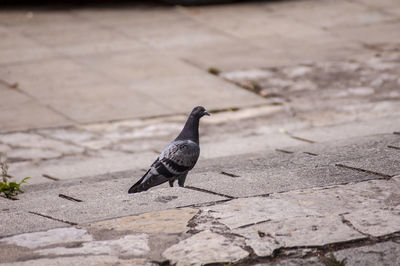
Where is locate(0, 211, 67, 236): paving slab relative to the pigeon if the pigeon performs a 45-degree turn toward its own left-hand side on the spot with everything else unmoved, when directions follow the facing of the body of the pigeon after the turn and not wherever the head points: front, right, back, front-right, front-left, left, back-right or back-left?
back

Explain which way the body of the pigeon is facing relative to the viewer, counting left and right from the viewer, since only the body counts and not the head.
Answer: facing to the right of the viewer

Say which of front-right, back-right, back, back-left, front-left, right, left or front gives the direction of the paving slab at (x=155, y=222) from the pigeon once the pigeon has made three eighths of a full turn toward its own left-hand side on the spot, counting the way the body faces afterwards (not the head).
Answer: back-left

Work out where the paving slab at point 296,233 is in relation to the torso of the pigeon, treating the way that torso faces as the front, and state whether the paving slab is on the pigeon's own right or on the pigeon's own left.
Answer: on the pigeon's own right

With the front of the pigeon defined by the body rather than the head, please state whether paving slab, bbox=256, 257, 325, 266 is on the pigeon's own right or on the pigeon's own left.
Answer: on the pigeon's own right

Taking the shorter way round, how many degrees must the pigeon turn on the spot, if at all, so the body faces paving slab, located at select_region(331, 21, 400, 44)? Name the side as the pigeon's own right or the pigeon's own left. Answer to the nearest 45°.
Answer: approximately 45° to the pigeon's own left

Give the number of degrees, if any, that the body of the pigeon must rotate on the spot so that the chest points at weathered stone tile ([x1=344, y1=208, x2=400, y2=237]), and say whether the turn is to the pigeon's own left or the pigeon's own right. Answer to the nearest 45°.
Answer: approximately 45° to the pigeon's own right

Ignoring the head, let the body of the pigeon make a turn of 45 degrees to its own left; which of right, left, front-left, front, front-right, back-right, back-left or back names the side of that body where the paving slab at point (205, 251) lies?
back-right

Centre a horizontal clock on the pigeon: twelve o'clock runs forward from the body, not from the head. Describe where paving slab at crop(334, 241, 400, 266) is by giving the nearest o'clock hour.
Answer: The paving slab is roughly at 2 o'clock from the pigeon.
